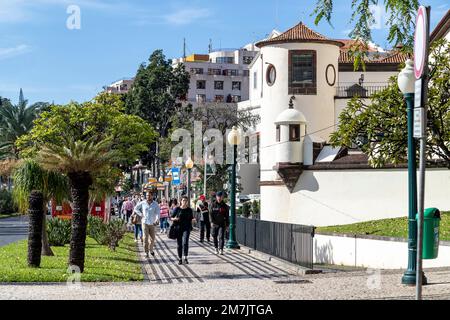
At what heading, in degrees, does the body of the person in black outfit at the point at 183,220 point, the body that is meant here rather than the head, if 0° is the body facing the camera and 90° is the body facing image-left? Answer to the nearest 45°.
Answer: approximately 0°

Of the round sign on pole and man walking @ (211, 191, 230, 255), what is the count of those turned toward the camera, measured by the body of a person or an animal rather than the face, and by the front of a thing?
1

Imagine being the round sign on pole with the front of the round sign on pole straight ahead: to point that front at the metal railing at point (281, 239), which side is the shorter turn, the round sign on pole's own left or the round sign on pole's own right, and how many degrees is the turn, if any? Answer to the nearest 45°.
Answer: approximately 90° to the round sign on pole's own right

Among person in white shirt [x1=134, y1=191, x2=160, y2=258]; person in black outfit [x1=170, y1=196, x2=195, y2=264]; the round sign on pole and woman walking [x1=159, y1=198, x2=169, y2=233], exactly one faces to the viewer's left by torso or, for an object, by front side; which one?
the round sign on pole

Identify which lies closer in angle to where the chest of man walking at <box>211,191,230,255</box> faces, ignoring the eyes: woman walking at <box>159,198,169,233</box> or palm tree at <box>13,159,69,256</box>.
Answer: the palm tree

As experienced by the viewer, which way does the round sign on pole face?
facing to the left of the viewer

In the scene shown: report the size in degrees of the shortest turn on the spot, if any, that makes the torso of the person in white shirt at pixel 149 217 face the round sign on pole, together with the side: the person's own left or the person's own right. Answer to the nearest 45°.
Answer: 0° — they already face it

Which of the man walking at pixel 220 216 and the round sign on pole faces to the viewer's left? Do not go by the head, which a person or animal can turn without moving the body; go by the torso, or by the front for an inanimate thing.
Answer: the round sign on pole

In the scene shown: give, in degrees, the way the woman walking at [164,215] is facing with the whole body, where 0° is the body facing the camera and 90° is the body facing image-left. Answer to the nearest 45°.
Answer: approximately 0°

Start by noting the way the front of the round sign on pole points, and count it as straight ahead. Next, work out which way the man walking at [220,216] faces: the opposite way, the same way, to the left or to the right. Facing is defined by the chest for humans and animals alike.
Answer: to the left

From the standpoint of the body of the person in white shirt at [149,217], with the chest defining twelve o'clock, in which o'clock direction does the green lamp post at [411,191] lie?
The green lamp post is roughly at 11 o'clock from the person in white shirt.
